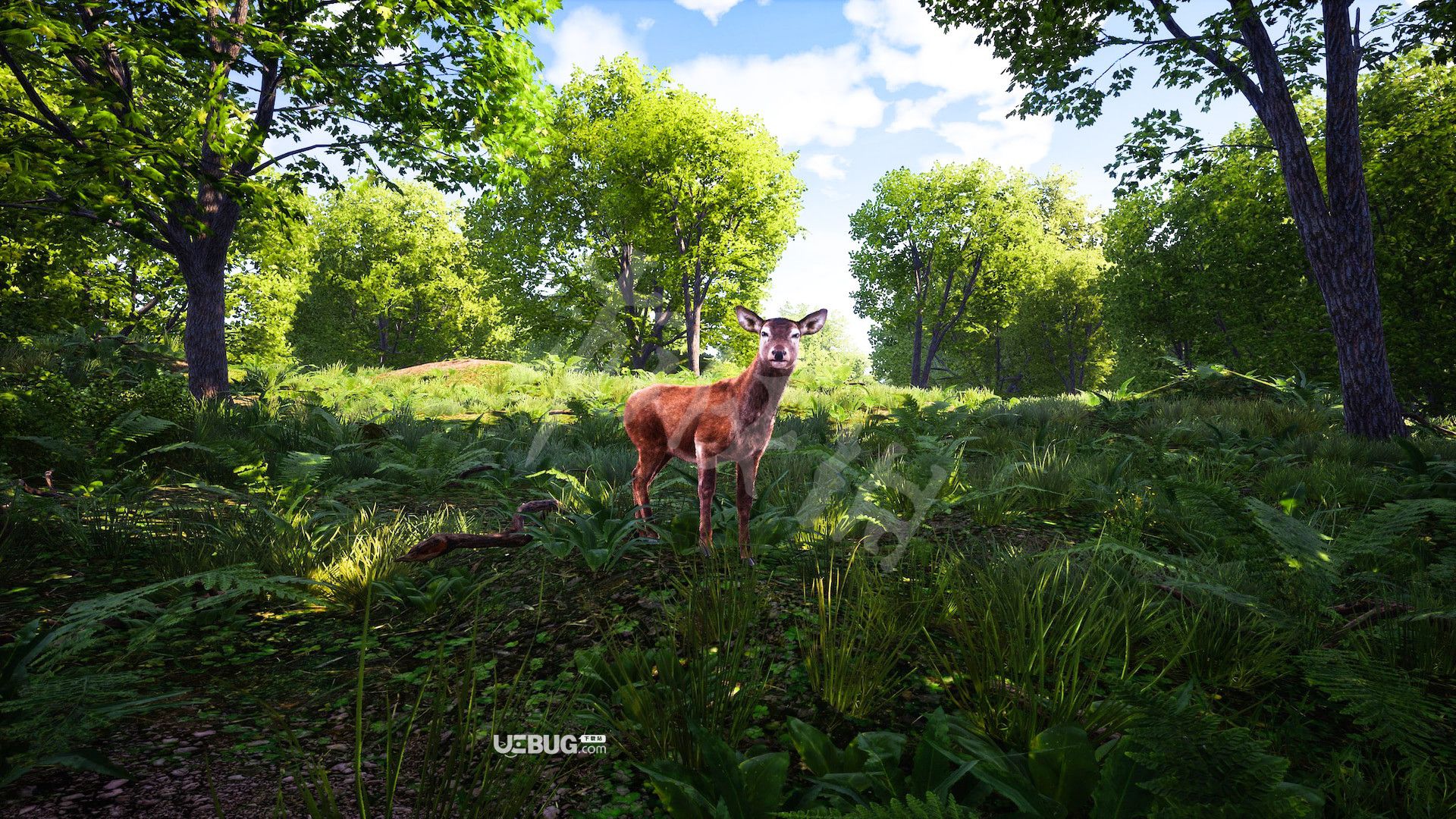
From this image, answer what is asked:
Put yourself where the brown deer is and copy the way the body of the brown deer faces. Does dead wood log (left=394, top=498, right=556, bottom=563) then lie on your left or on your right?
on your right

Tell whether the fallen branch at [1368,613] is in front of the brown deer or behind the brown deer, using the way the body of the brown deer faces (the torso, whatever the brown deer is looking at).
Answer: in front

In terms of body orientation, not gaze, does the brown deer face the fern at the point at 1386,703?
yes

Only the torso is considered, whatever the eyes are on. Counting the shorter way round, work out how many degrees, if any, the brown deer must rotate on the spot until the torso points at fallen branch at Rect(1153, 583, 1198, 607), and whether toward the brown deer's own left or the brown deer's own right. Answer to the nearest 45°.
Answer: approximately 45° to the brown deer's own left

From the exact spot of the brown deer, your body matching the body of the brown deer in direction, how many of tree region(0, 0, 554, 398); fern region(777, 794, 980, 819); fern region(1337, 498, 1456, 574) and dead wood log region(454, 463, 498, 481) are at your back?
2

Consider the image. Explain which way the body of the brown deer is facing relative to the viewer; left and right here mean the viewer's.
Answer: facing the viewer and to the right of the viewer

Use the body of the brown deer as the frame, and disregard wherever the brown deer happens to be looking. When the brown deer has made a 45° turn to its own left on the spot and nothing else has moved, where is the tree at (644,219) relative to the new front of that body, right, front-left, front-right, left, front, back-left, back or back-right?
left

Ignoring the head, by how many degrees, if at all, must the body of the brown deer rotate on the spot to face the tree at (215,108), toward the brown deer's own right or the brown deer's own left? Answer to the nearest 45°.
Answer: approximately 180°

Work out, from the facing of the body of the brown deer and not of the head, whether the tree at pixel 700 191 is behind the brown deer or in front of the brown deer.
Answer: behind

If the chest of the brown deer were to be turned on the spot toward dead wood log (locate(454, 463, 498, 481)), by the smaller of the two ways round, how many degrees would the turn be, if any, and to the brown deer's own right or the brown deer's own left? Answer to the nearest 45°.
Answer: approximately 180°

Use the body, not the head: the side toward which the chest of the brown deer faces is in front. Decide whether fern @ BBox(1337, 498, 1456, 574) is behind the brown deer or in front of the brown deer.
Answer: in front

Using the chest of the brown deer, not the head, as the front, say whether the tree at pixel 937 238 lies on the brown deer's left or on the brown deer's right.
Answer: on the brown deer's left

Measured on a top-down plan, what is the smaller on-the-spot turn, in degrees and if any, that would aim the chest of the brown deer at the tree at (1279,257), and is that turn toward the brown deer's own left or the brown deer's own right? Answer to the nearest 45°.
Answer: approximately 90° to the brown deer's own left

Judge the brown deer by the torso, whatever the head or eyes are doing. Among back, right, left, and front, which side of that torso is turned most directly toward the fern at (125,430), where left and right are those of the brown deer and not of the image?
back
